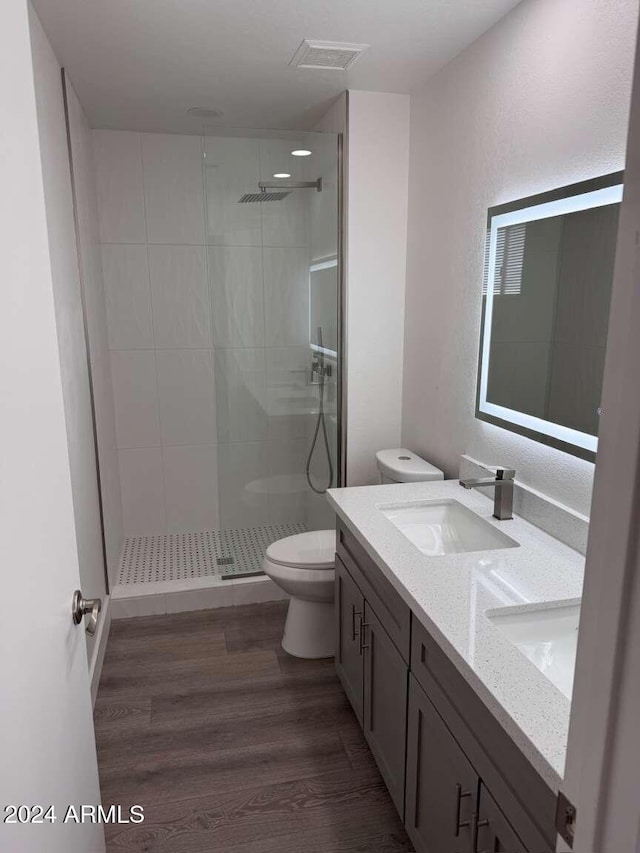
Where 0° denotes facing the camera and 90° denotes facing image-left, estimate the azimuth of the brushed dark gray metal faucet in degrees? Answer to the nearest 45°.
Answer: approximately 45°

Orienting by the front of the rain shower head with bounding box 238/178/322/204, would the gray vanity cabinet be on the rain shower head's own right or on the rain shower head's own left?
on the rain shower head's own left

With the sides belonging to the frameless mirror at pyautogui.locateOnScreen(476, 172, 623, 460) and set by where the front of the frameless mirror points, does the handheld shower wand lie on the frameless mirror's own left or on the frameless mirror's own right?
on the frameless mirror's own right

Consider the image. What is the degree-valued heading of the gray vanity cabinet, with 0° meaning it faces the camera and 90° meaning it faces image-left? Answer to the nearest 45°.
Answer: approximately 45°

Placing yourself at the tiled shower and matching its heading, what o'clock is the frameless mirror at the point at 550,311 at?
The frameless mirror is roughly at 11 o'clock from the tiled shower.

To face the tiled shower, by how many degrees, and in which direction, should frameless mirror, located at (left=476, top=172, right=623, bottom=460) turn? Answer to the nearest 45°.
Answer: approximately 90° to its right

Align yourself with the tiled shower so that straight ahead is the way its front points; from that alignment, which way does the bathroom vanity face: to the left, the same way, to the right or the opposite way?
to the right

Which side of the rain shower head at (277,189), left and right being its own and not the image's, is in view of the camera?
left
